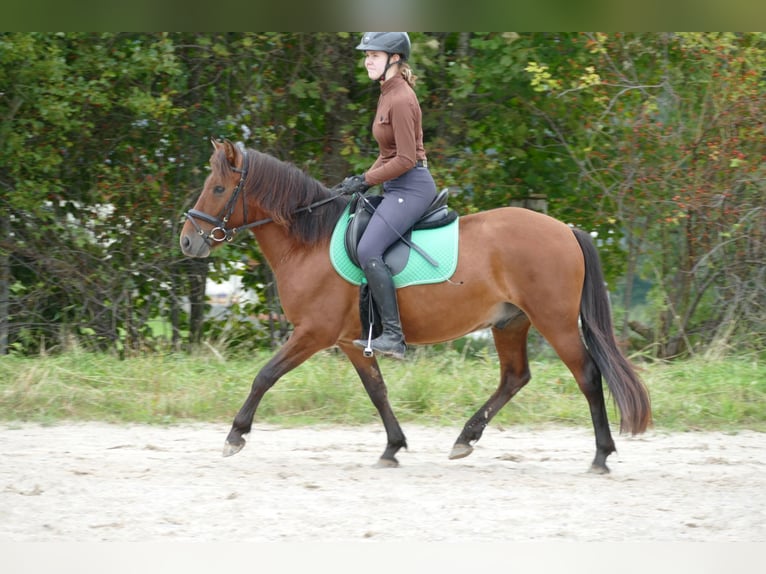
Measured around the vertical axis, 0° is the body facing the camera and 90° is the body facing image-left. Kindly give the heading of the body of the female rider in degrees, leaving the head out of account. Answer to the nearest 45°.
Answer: approximately 90°

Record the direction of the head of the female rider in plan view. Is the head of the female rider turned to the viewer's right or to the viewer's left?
to the viewer's left

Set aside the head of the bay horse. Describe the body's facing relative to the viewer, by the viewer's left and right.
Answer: facing to the left of the viewer
